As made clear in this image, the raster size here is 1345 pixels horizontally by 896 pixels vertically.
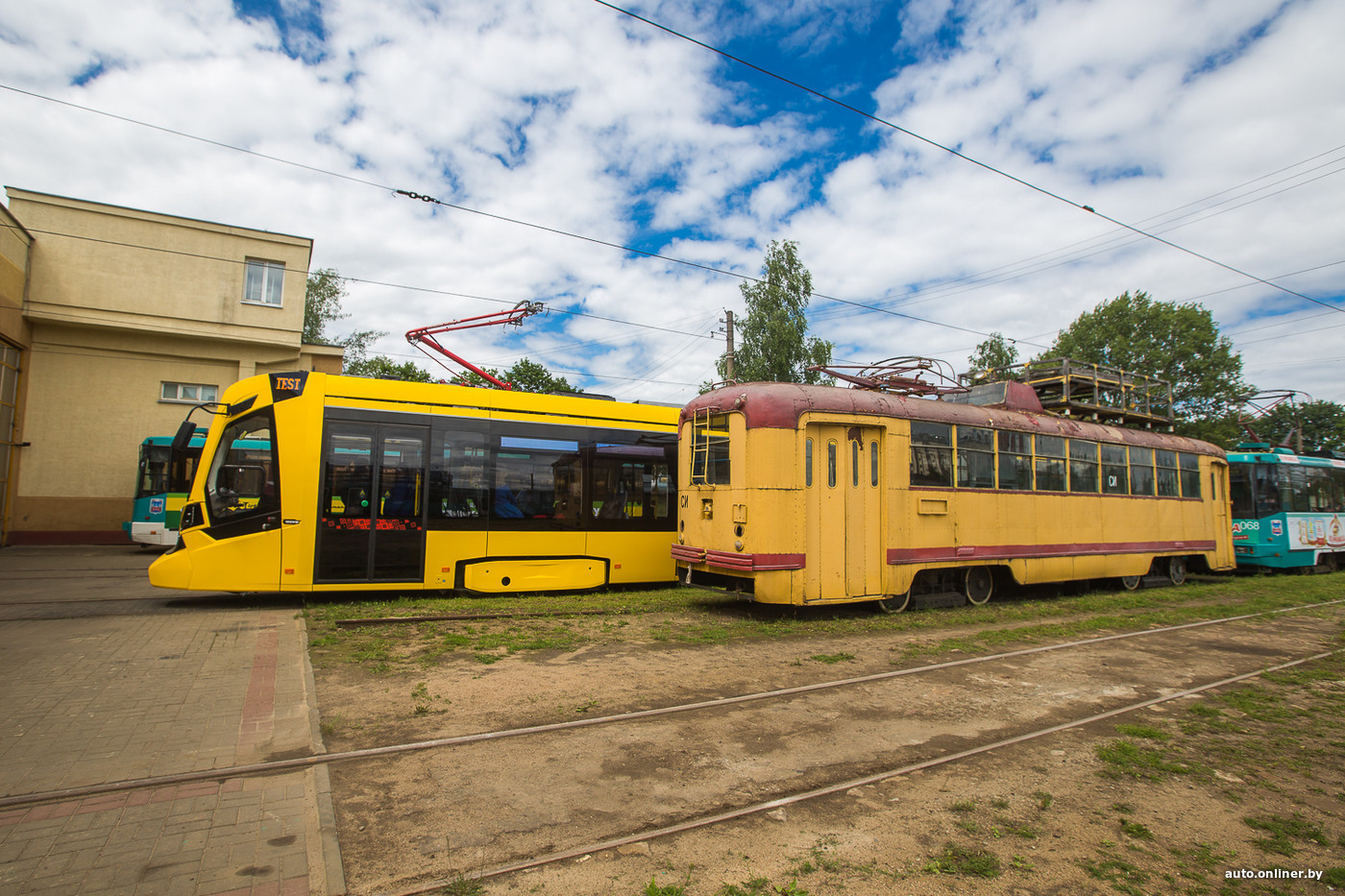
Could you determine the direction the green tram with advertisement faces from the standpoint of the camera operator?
facing the viewer and to the left of the viewer

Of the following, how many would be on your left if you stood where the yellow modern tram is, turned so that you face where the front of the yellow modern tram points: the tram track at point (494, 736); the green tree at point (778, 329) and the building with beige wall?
1

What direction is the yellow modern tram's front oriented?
to the viewer's left

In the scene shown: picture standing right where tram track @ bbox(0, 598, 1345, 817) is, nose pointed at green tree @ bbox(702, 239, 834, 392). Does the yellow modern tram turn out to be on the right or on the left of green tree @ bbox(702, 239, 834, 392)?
left

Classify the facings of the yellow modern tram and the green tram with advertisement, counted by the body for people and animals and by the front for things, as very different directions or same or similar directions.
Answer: same or similar directions

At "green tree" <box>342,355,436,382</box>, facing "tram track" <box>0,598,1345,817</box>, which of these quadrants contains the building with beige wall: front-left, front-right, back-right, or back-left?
front-right

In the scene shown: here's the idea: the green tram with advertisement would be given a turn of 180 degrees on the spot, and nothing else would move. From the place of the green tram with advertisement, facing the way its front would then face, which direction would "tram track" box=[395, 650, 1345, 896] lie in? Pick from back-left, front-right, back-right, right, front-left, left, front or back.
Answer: back-right

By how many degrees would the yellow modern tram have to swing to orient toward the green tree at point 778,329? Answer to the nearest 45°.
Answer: approximately 135° to its right

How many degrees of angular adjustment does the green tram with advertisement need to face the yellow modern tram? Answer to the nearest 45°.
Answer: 0° — it already faces it

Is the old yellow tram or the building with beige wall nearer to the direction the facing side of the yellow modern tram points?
the building with beige wall

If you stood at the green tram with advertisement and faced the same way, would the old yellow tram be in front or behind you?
in front
